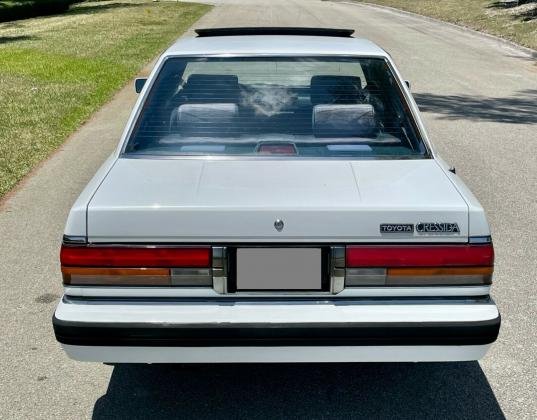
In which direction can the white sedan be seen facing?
away from the camera
